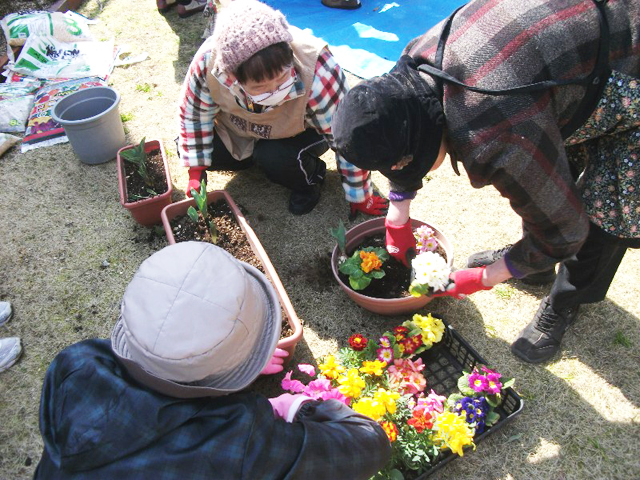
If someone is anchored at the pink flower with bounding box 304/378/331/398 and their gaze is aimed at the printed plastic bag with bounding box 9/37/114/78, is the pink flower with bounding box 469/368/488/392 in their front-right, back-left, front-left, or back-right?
back-right

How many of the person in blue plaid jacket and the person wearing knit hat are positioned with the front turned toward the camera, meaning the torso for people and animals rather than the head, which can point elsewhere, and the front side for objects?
1

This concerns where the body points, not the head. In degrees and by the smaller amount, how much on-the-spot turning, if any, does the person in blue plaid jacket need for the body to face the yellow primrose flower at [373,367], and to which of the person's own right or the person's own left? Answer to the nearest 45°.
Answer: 0° — they already face it

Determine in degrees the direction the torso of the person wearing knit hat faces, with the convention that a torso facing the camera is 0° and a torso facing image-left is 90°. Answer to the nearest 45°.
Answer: approximately 0°

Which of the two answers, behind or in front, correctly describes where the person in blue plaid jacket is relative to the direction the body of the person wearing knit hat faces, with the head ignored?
in front

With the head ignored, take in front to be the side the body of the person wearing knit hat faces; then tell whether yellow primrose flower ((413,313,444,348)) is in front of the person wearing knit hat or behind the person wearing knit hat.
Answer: in front

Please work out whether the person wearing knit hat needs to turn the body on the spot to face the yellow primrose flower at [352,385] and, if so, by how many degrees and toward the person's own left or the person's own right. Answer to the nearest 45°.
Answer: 0° — they already face it

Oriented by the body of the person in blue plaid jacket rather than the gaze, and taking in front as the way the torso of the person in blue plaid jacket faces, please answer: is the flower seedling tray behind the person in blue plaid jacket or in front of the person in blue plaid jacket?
in front

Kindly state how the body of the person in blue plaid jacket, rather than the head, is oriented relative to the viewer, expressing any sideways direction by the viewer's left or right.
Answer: facing away from the viewer and to the right of the viewer
